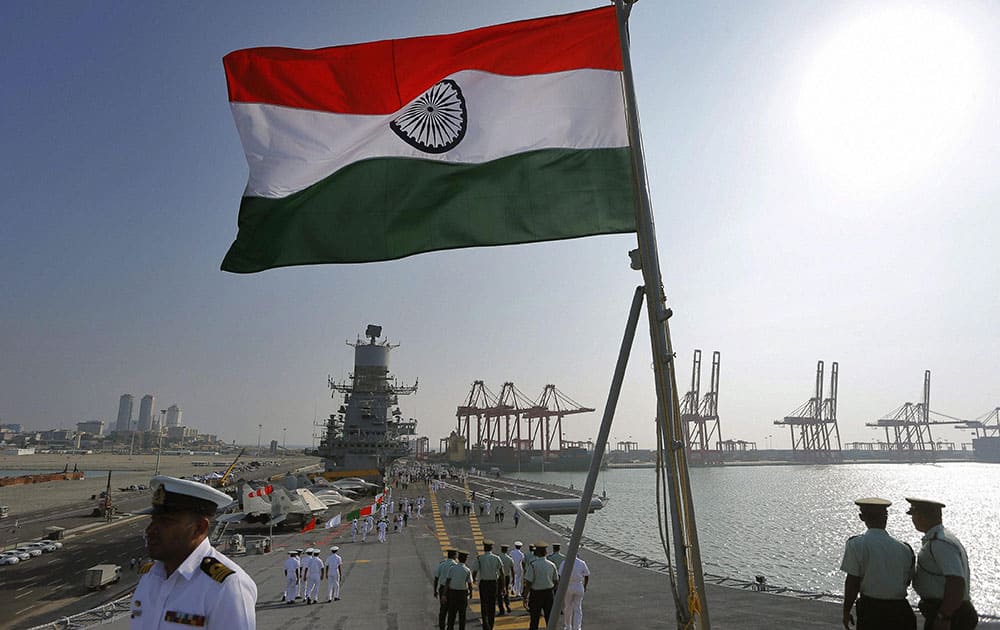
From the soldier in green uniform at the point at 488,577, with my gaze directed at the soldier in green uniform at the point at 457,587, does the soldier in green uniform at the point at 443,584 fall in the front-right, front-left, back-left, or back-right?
front-right

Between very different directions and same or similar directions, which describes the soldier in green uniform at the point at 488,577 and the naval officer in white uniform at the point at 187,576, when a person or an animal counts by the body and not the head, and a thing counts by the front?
very different directions

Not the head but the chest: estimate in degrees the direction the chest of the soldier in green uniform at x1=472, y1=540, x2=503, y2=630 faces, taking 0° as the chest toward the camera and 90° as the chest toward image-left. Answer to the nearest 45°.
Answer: approximately 180°

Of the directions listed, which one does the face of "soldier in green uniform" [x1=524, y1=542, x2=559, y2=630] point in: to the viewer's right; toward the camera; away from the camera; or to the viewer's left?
away from the camera

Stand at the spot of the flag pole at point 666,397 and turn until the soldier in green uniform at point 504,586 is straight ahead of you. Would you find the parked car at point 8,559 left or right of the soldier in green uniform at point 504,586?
left

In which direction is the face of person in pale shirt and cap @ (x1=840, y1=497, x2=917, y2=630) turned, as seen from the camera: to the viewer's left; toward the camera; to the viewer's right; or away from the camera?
away from the camera

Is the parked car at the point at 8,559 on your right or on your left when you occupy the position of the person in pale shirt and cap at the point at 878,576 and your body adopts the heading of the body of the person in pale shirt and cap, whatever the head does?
on your left
